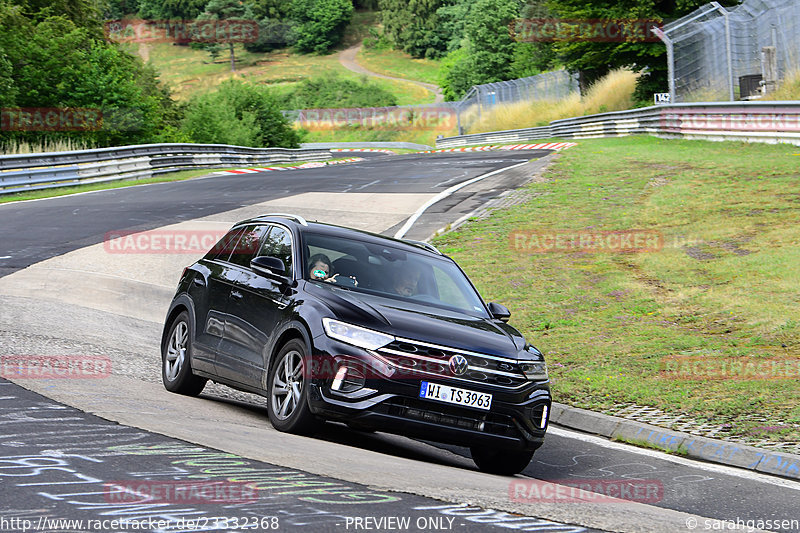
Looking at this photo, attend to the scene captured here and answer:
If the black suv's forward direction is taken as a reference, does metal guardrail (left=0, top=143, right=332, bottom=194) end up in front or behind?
behind

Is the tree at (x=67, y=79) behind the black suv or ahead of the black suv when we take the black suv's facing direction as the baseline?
behind

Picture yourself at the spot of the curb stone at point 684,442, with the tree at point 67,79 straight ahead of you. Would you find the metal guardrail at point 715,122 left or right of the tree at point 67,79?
right

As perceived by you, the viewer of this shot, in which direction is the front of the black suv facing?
facing the viewer and to the right of the viewer

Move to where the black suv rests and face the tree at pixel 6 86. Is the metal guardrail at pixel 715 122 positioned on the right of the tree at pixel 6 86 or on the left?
right

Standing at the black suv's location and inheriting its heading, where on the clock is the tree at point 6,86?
The tree is roughly at 7 o'clock from the black suv.

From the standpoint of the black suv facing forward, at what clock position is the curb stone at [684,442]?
The curb stone is roughly at 10 o'clock from the black suv.

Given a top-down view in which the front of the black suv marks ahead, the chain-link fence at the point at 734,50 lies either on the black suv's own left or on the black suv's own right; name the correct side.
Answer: on the black suv's own left
